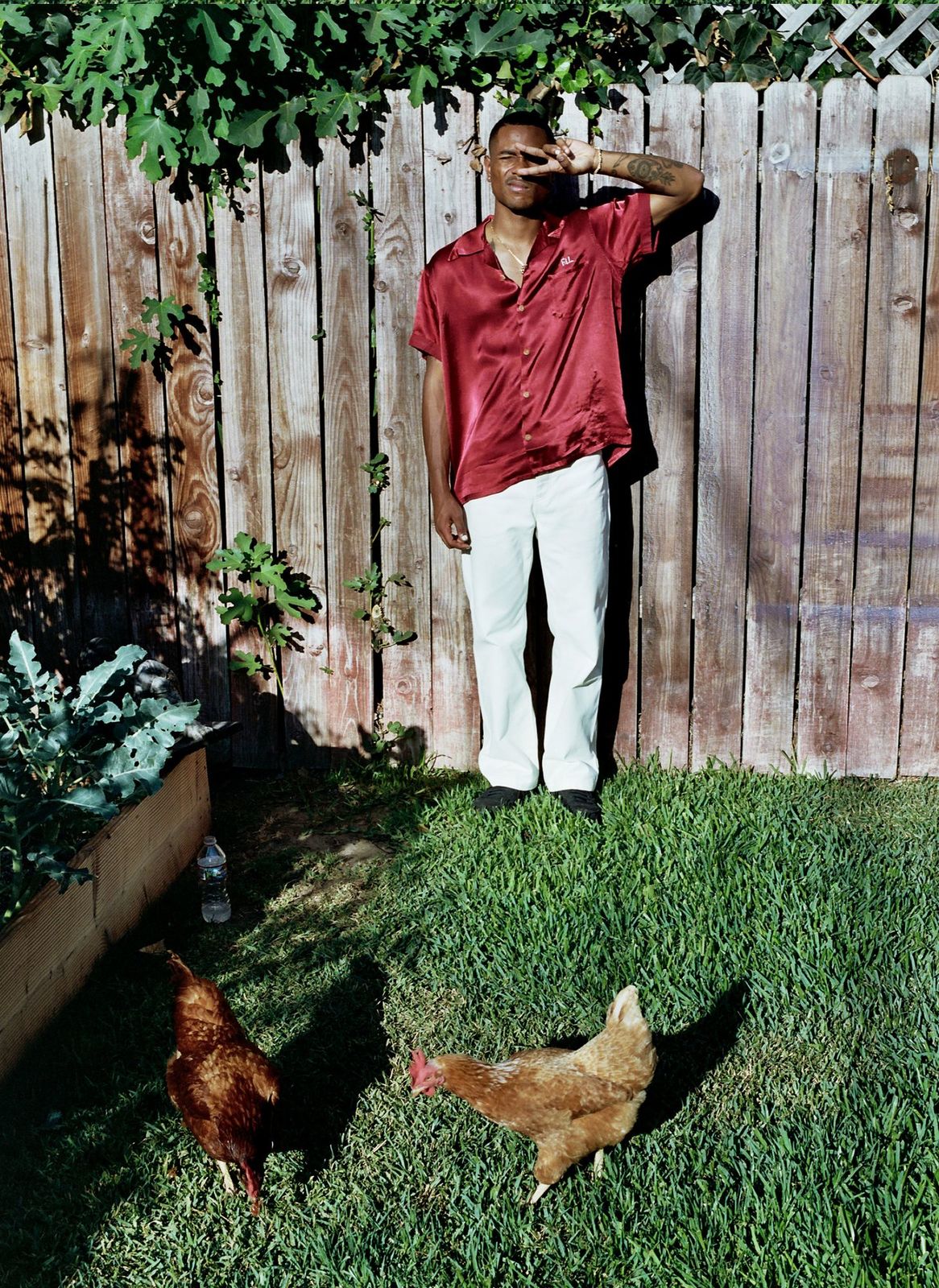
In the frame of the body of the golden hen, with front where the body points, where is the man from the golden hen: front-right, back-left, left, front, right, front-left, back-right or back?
right

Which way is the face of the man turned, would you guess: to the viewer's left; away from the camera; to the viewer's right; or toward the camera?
toward the camera

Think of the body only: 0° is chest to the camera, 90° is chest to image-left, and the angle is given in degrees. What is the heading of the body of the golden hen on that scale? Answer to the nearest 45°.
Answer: approximately 90°

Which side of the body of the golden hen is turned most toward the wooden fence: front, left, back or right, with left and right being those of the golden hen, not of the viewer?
right

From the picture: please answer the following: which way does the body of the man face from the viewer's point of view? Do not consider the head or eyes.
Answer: toward the camera

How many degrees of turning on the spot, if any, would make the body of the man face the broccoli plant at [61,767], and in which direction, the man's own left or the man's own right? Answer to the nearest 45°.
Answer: approximately 45° to the man's own right

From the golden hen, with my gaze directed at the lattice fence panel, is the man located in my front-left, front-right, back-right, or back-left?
front-left

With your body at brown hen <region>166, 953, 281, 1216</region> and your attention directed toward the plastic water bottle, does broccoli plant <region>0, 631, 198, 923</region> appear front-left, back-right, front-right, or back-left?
front-left

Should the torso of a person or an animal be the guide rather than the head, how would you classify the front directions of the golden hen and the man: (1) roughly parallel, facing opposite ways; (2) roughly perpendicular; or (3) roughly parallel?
roughly perpendicular

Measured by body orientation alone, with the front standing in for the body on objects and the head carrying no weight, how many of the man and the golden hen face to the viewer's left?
1

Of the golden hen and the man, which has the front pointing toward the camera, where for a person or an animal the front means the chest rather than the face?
the man
